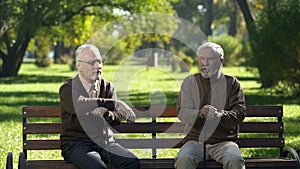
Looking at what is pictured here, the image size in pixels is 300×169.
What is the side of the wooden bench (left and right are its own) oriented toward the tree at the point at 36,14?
back

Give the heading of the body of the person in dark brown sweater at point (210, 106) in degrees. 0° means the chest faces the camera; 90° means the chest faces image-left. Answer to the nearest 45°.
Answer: approximately 0°

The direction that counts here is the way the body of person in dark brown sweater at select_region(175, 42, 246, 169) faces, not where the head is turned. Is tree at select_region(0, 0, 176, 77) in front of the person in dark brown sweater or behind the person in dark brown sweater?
behind

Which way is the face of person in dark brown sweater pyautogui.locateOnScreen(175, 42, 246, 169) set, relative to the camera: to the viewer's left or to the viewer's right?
to the viewer's left

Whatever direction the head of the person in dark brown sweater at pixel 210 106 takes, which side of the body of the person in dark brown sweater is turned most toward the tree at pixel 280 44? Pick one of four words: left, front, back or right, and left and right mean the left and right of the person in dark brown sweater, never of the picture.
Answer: back
